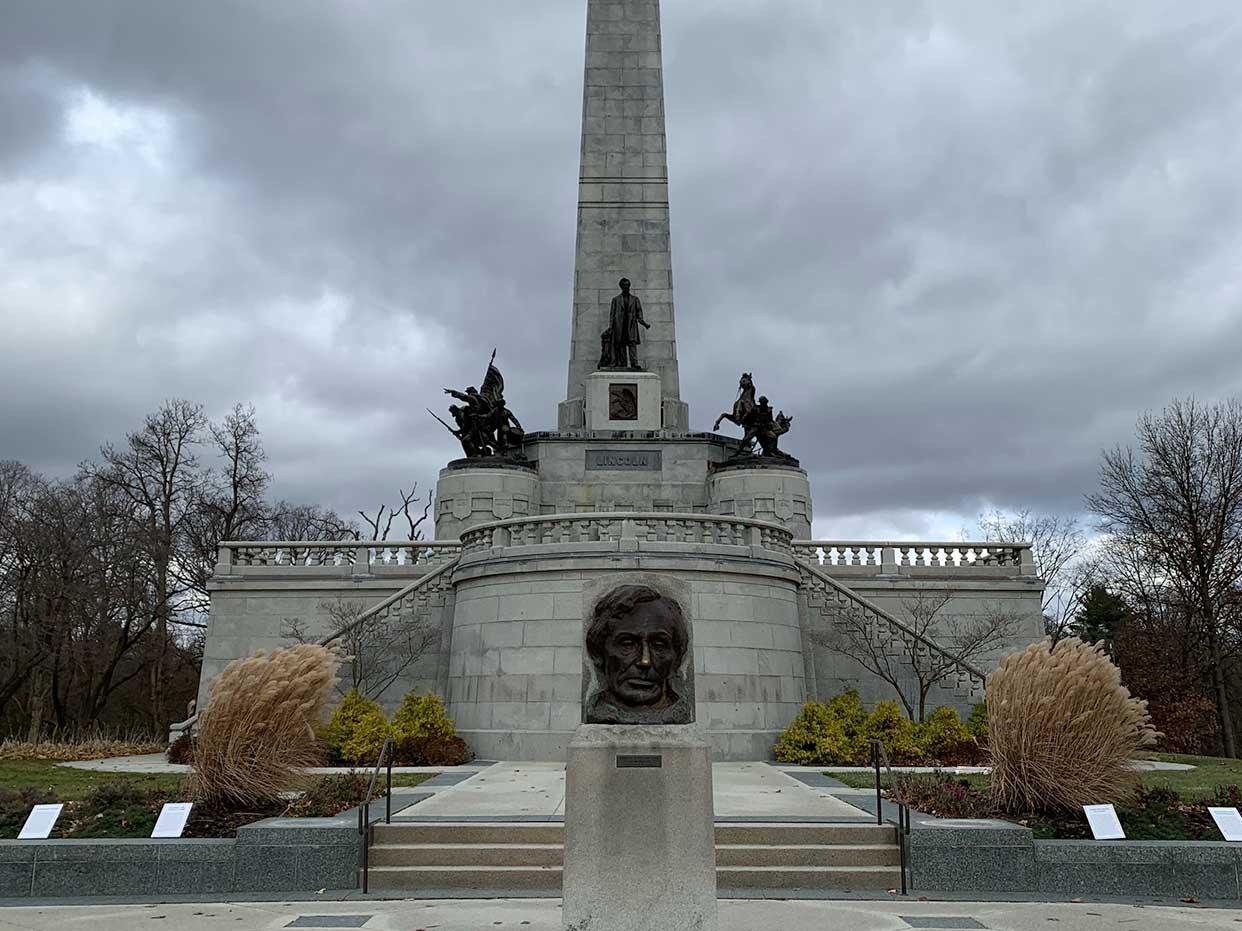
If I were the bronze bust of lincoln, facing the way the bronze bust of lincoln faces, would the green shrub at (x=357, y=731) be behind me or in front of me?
behind

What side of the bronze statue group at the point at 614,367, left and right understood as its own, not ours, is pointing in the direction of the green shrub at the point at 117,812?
front

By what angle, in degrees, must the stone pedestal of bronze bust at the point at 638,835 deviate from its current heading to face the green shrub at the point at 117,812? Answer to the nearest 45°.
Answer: approximately 135° to its right

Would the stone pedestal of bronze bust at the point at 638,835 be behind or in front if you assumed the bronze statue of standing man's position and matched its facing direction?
in front

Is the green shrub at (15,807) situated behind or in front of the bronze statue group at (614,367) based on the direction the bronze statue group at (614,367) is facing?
in front

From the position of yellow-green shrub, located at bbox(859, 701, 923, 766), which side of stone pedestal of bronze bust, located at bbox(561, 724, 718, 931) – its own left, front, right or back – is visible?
back
